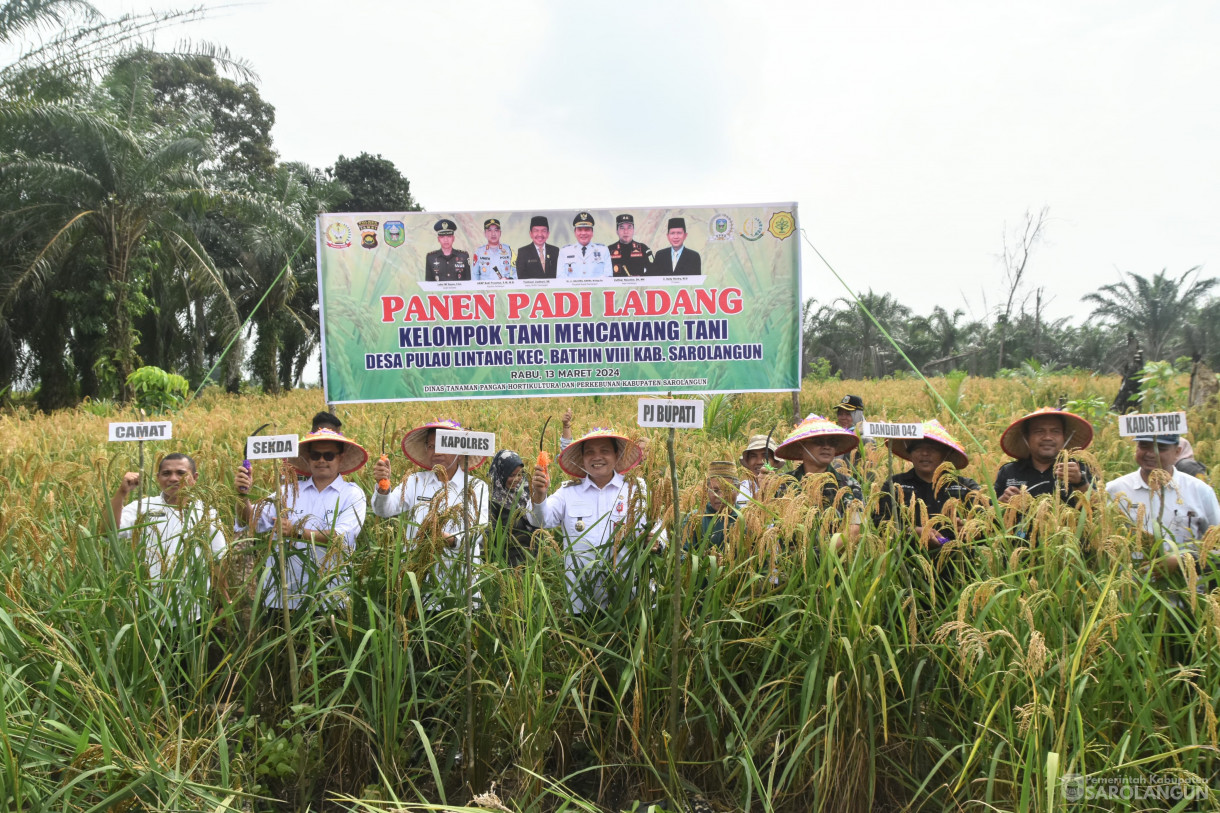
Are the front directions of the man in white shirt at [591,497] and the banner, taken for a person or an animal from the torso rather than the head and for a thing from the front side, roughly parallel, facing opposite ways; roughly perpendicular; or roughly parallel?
roughly parallel

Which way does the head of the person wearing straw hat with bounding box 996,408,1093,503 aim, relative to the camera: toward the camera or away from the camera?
toward the camera

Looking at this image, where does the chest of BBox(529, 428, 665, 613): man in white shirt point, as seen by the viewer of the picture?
toward the camera

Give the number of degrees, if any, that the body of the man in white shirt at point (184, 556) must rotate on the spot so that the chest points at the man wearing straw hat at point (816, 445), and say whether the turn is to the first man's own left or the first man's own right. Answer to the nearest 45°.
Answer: approximately 90° to the first man's own left

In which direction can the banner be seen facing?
toward the camera

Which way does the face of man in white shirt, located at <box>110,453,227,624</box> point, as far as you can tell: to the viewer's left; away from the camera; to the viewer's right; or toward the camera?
toward the camera

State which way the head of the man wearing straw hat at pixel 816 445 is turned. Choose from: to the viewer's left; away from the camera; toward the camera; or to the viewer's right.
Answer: toward the camera

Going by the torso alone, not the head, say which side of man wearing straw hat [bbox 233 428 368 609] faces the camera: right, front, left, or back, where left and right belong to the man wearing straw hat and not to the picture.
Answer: front

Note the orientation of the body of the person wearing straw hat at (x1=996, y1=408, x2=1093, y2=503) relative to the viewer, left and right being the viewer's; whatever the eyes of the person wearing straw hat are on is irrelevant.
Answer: facing the viewer

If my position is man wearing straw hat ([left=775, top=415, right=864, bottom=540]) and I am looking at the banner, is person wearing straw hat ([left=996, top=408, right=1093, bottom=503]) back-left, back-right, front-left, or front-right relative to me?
back-right

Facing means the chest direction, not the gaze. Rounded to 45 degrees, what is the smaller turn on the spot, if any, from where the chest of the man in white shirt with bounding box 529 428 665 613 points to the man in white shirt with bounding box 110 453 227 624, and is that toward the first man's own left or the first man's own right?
approximately 45° to the first man's own right

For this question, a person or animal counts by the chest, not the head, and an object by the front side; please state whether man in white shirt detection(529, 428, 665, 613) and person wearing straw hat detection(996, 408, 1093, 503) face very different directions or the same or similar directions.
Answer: same or similar directions

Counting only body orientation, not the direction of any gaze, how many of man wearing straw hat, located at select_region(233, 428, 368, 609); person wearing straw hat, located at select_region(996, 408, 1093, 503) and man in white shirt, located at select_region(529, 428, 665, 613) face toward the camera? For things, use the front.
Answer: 3

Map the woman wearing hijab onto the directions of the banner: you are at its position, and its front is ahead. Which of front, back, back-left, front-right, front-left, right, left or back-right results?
front

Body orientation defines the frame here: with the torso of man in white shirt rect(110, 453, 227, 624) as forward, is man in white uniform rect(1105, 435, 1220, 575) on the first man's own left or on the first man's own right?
on the first man's own left

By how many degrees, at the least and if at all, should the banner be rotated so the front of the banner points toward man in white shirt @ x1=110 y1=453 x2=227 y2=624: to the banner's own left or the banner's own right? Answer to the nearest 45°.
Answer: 0° — it already faces them

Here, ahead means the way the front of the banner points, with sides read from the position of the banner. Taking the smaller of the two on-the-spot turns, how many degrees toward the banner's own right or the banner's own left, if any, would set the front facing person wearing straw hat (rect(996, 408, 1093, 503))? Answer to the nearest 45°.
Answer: approximately 45° to the banner's own left

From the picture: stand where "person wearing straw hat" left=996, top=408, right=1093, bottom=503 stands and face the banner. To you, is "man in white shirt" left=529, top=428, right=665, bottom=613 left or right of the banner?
left

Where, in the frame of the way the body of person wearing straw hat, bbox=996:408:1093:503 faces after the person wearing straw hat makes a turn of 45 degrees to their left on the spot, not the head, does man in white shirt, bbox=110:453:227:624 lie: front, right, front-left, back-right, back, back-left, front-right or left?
right
